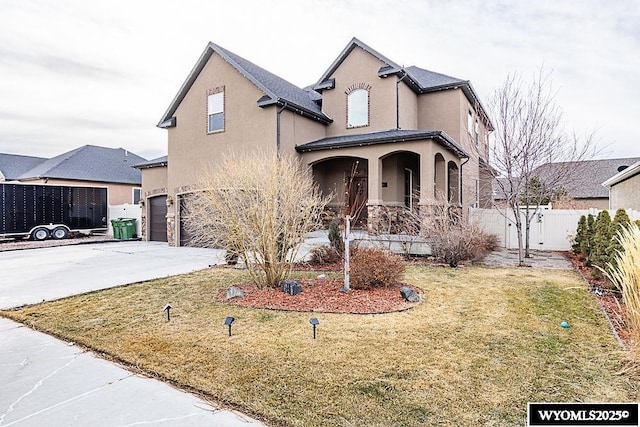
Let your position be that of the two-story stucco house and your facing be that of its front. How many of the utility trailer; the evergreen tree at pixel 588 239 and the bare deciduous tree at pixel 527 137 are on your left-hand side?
2

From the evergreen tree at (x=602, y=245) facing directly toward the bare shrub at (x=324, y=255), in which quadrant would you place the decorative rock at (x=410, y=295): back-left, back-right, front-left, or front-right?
front-left

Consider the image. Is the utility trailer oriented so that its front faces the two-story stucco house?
no

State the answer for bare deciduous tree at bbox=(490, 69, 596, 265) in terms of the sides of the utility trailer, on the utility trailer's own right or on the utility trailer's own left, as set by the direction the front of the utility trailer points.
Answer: on the utility trailer's own left

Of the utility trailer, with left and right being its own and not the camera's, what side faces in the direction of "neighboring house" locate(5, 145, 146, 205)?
right

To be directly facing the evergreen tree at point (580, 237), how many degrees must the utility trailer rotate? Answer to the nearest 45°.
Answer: approximately 135° to its left

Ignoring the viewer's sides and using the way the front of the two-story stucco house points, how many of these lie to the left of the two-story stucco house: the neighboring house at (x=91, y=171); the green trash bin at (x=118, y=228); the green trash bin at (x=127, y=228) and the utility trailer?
0

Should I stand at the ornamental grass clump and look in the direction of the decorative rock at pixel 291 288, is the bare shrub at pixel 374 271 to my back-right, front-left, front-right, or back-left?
front-right

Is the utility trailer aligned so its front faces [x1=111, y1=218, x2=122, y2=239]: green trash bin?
no

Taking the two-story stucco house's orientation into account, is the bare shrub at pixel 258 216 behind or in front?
in front

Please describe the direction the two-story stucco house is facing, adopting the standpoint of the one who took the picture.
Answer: facing the viewer and to the left of the viewer

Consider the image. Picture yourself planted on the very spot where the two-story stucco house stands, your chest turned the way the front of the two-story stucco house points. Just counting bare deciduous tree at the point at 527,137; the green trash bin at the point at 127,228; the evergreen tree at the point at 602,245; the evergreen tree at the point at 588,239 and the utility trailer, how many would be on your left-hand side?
3

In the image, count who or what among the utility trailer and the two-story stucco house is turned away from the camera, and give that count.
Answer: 0

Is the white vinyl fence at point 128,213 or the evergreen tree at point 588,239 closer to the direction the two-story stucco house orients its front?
the white vinyl fence

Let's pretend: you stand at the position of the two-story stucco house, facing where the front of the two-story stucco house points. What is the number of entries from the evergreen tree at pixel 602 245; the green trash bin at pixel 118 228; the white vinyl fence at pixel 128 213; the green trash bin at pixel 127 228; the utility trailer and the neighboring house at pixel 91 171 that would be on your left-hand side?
1

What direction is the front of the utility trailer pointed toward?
to the viewer's left

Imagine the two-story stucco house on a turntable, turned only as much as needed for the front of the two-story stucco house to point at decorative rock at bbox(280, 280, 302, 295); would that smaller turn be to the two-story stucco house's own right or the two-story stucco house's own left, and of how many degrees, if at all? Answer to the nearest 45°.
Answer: approximately 45° to the two-story stucco house's own left

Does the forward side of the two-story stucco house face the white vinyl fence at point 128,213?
no
